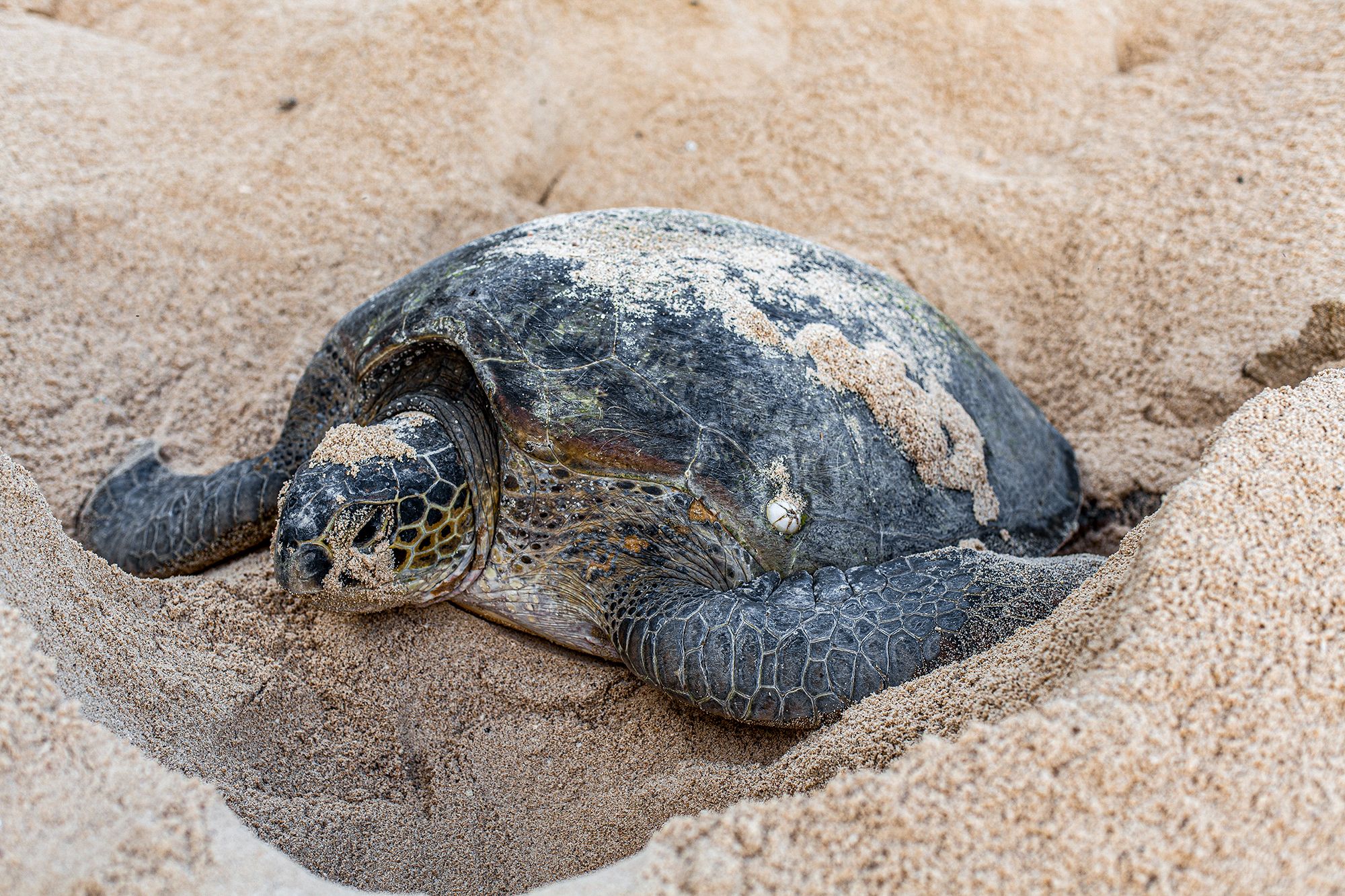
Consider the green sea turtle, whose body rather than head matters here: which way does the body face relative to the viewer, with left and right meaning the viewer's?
facing the viewer and to the left of the viewer
